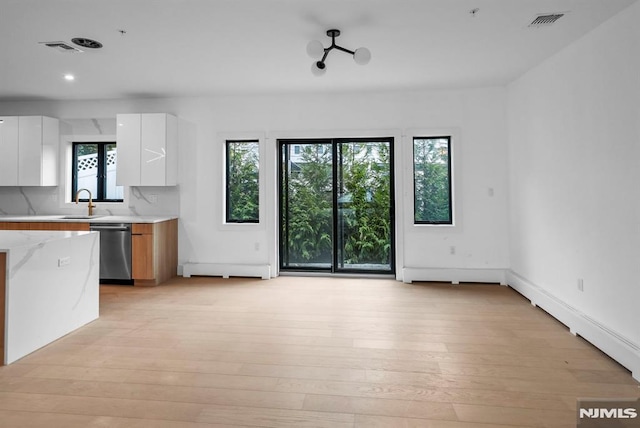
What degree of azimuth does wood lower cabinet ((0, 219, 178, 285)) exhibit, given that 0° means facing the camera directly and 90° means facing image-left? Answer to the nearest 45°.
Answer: approximately 45°

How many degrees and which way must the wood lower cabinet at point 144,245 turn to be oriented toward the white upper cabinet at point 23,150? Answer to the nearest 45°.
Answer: approximately 90° to its right

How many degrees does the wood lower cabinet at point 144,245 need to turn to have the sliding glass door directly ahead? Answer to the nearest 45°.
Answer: approximately 135° to its left

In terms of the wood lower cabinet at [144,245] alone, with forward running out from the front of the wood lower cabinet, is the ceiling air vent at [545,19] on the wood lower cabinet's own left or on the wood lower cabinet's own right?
on the wood lower cabinet's own left
